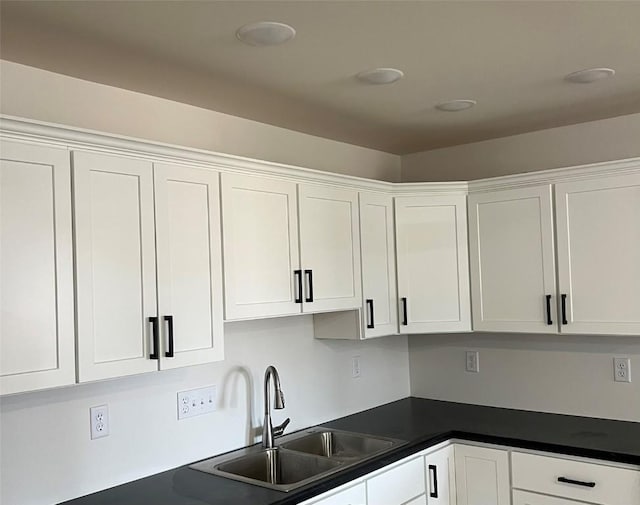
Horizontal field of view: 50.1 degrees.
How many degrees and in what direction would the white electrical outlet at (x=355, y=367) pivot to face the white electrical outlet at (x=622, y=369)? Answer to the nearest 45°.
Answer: approximately 45° to its left

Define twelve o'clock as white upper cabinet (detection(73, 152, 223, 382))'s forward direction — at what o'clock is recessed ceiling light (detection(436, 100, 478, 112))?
The recessed ceiling light is roughly at 10 o'clock from the white upper cabinet.

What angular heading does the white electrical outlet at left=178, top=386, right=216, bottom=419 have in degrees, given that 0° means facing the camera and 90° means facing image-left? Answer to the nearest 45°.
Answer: approximately 315°

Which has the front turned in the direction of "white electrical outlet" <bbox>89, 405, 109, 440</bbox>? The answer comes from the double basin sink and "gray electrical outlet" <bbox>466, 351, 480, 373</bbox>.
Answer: "gray electrical outlet" <bbox>466, 351, 480, 373</bbox>

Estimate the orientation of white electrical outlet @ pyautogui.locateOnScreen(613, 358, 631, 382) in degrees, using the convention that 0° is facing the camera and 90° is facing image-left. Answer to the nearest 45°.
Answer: approximately 0°

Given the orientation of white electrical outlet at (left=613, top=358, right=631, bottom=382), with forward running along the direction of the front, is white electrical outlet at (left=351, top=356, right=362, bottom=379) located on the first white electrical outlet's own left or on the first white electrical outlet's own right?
on the first white electrical outlet's own right

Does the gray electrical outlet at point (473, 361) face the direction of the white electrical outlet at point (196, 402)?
yes
